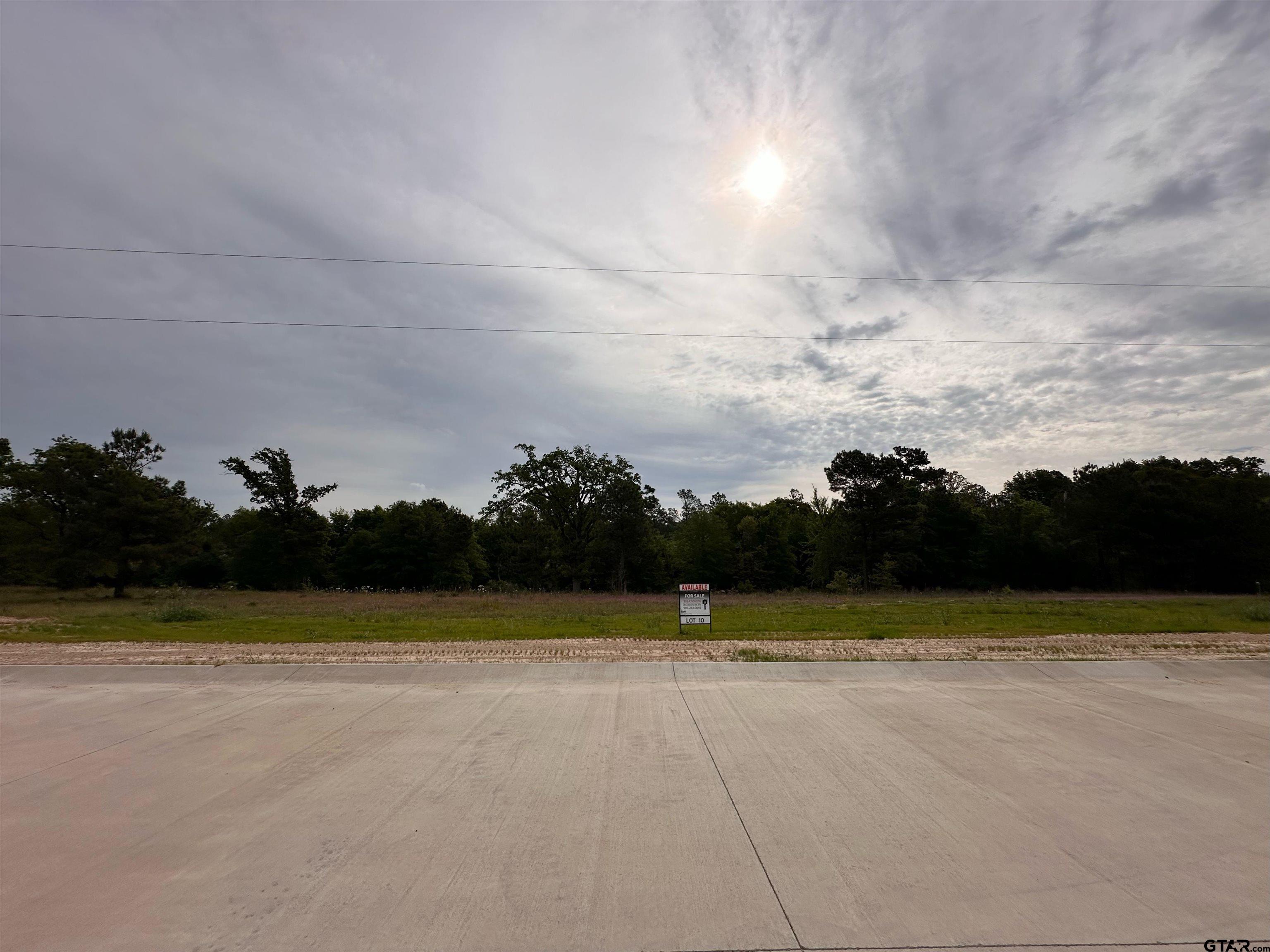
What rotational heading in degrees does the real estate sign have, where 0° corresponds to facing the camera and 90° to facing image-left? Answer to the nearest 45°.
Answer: approximately 0°

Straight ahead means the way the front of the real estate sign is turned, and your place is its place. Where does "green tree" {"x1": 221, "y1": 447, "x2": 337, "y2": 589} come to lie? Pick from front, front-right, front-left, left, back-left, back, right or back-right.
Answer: back-right

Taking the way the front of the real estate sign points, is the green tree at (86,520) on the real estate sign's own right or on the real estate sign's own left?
on the real estate sign's own right
